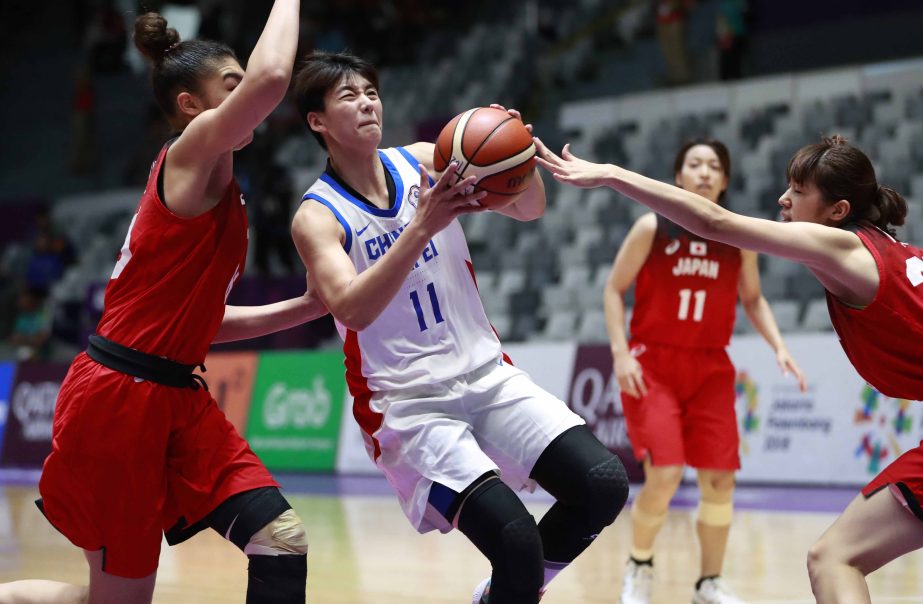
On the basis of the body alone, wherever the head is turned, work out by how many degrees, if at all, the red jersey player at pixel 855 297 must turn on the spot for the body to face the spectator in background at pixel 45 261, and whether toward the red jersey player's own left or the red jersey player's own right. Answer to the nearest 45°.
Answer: approximately 45° to the red jersey player's own right

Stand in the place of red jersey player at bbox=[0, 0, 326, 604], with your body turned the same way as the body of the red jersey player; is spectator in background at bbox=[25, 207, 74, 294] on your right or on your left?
on your left

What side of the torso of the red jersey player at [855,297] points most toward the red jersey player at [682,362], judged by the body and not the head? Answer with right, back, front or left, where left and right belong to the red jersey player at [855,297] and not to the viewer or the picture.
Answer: right

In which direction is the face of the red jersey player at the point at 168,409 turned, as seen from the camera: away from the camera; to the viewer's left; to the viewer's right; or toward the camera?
to the viewer's right

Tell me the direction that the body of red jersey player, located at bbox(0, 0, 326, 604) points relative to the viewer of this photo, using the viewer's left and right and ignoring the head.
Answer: facing to the right of the viewer

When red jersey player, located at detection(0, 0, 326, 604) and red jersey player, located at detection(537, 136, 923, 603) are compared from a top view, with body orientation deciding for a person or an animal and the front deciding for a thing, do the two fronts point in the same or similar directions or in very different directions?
very different directions

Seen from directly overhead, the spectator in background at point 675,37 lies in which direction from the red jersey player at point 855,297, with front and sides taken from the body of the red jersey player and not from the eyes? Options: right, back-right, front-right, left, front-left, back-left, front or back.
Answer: right

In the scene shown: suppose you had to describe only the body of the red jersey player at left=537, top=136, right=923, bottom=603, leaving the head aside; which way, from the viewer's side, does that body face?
to the viewer's left

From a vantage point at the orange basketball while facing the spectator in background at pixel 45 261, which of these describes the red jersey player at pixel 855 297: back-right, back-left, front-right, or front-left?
back-right

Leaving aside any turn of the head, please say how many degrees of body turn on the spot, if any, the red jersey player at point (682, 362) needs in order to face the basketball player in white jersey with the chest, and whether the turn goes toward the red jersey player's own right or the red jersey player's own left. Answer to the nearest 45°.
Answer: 0° — they already face them
